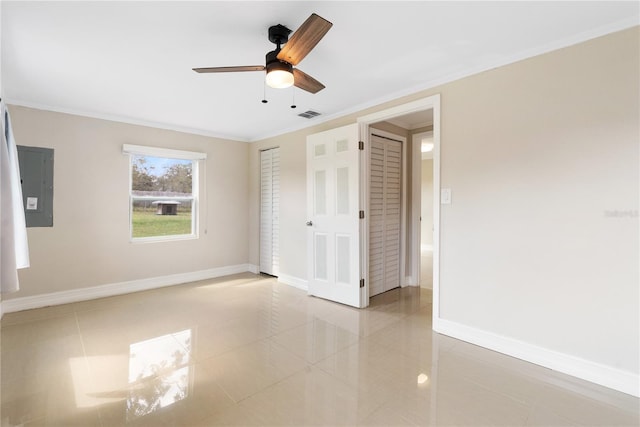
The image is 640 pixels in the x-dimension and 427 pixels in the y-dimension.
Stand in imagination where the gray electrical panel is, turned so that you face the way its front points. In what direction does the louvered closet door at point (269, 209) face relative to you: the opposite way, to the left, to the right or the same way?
to the right

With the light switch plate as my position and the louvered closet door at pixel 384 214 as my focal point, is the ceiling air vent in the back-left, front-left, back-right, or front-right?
front-left

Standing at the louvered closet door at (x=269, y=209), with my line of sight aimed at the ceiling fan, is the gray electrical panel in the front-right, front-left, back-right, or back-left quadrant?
front-right

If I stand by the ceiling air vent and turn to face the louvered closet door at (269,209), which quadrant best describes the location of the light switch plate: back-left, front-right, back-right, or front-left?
back-right

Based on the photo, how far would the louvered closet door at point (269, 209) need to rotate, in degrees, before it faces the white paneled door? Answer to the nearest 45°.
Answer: approximately 90° to its left

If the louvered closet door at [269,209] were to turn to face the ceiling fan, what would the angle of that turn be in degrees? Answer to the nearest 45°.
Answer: approximately 45° to its left

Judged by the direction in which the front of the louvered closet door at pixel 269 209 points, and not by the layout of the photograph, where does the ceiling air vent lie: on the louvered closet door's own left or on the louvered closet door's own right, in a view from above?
on the louvered closet door's own left

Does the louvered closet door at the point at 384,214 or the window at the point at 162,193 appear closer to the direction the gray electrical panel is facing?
the louvered closet door

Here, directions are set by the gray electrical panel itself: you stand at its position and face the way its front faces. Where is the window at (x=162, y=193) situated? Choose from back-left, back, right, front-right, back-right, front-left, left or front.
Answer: left

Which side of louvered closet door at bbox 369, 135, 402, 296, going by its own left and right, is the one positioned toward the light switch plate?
front

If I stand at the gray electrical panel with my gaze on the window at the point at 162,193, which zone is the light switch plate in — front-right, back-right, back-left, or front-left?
front-right

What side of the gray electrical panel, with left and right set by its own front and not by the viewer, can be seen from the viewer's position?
front

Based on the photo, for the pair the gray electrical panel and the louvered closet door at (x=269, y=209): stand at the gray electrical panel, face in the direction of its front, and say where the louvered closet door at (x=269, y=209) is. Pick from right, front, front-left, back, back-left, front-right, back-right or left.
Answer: left

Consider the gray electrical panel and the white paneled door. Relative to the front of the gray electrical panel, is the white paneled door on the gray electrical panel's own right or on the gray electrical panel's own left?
on the gray electrical panel's own left
